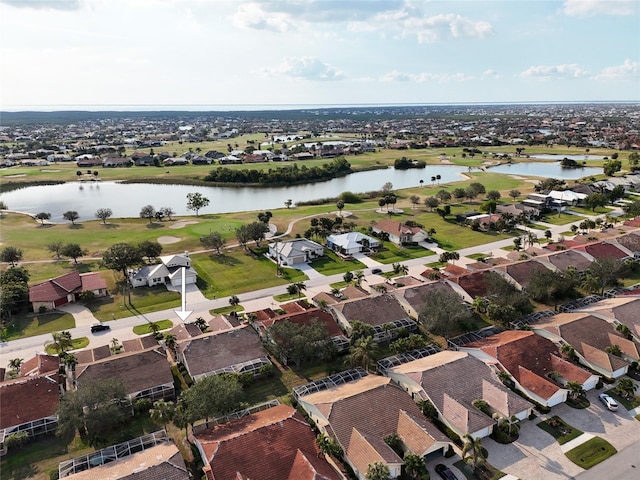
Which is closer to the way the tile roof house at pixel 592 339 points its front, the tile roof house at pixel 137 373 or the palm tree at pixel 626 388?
the palm tree

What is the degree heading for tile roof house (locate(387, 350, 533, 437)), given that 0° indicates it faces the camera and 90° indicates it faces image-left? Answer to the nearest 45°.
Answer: approximately 315°

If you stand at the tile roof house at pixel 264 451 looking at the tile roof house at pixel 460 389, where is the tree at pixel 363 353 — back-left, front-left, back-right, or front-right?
front-left

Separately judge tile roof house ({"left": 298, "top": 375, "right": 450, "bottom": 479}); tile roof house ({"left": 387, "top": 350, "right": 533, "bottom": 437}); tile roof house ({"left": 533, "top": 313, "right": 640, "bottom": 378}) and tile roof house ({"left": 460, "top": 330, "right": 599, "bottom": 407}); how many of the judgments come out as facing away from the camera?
0

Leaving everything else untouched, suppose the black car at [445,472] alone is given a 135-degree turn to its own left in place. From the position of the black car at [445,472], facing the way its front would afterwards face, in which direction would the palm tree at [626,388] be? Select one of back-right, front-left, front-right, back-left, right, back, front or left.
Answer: back-left

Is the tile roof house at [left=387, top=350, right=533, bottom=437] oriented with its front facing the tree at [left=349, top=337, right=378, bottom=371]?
no

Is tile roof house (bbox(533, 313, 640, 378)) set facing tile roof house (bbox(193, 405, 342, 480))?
no

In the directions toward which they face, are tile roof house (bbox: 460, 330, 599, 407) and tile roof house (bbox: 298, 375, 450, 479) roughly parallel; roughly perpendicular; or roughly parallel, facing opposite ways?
roughly parallel

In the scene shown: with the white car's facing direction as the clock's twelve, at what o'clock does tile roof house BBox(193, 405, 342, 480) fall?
The tile roof house is roughly at 9 o'clock from the white car.

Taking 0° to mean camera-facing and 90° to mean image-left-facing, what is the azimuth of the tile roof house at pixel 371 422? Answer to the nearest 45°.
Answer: approximately 315°

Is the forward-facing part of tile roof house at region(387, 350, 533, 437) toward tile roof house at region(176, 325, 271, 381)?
no

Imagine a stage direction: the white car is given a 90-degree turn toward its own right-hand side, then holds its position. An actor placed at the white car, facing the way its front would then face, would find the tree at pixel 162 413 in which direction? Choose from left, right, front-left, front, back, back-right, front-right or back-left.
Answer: back

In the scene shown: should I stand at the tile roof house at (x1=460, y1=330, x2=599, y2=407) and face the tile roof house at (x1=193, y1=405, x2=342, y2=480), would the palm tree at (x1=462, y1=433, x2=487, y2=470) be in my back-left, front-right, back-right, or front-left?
front-left

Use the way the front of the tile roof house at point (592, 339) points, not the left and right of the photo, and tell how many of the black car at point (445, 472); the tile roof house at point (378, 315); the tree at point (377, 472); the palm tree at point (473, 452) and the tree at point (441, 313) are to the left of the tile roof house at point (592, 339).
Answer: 0

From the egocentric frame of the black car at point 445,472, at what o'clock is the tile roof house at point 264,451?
The tile roof house is roughly at 10 o'clock from the black car.

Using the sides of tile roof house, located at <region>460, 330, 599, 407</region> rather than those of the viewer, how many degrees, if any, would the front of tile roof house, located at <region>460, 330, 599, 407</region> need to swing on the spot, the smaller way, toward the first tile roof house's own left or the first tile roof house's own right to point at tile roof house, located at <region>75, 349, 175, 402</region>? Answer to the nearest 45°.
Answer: approximately 90° to the first tile roof house's own right

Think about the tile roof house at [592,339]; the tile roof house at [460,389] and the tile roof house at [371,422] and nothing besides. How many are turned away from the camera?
0

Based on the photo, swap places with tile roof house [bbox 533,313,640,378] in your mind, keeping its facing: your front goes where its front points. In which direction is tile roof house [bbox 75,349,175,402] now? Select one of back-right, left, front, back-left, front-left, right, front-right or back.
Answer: right

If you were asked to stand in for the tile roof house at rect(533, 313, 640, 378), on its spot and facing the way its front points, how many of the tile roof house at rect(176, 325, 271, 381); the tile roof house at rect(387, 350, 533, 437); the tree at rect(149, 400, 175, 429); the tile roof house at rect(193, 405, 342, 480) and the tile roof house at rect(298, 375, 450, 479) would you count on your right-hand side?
5

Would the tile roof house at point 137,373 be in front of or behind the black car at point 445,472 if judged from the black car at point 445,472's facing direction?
in front

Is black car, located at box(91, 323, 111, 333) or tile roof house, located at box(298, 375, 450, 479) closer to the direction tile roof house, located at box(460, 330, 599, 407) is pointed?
the tile roof house

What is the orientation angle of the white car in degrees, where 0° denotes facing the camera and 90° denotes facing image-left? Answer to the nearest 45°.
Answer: approximately 135°

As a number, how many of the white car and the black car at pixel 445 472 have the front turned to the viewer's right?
0

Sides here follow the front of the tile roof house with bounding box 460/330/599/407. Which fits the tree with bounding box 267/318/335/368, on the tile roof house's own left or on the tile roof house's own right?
on the tile roof house's own right
